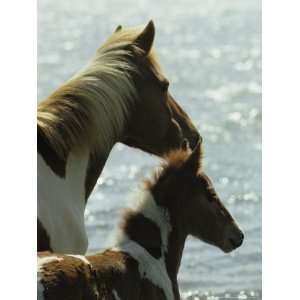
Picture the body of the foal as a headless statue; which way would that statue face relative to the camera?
to the viewer's right
